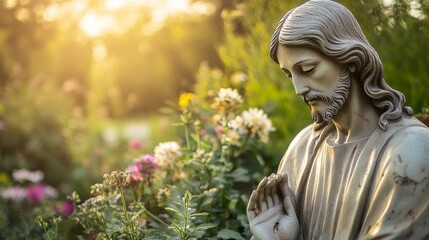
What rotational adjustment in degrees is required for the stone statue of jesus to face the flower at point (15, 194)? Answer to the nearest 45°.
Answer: approximately 90° to its right

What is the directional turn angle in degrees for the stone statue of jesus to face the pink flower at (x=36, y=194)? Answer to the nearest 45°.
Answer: approximately 90° to its right

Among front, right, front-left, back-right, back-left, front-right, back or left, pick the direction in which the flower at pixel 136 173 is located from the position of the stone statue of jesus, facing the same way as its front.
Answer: right

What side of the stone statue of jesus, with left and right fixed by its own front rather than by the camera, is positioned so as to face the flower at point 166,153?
right

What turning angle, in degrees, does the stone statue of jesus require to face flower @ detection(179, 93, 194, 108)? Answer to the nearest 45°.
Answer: approximately 90° to its right

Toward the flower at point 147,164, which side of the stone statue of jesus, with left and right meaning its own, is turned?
right

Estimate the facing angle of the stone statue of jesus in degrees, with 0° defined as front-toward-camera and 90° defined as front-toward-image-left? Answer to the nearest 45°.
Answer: approximately 45°

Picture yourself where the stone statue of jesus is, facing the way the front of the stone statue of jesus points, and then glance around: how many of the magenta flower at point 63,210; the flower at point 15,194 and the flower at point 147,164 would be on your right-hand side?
3

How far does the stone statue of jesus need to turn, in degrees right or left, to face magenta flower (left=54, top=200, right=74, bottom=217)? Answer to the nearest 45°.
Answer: approximately 90° to its right
